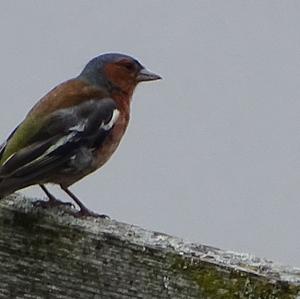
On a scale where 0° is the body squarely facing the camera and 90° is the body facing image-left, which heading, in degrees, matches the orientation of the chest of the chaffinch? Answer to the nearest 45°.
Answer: approximately 270°
